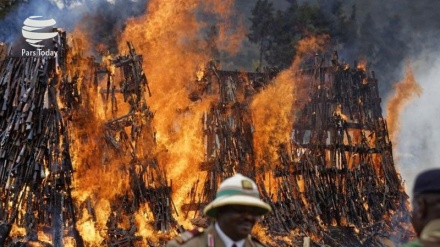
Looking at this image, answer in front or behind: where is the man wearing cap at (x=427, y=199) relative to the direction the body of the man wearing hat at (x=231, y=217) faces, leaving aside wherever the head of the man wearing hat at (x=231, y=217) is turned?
in front

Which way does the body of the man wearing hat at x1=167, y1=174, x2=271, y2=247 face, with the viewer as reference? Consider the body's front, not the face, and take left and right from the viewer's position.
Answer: facing the viewer and to the right of the viewer

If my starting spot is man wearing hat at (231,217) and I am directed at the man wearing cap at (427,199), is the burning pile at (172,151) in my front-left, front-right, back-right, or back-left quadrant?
back-left

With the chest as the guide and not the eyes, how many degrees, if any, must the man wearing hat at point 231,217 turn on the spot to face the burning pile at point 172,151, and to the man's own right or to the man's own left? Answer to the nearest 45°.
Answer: approximately 135° to the man's own left

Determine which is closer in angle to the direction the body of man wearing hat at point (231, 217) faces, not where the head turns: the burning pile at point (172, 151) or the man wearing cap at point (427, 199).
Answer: the man wearing cap

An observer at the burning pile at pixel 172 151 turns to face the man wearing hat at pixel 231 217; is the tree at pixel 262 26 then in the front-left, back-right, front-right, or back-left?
back-left

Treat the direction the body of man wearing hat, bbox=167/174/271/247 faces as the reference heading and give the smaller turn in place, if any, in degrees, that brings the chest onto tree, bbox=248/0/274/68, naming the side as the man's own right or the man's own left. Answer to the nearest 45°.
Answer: approximately 135° to the man's own left

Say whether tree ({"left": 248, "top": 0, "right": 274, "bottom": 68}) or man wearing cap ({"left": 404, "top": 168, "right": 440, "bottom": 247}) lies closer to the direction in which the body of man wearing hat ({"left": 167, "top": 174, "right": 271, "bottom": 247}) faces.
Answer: the man wearing cap
